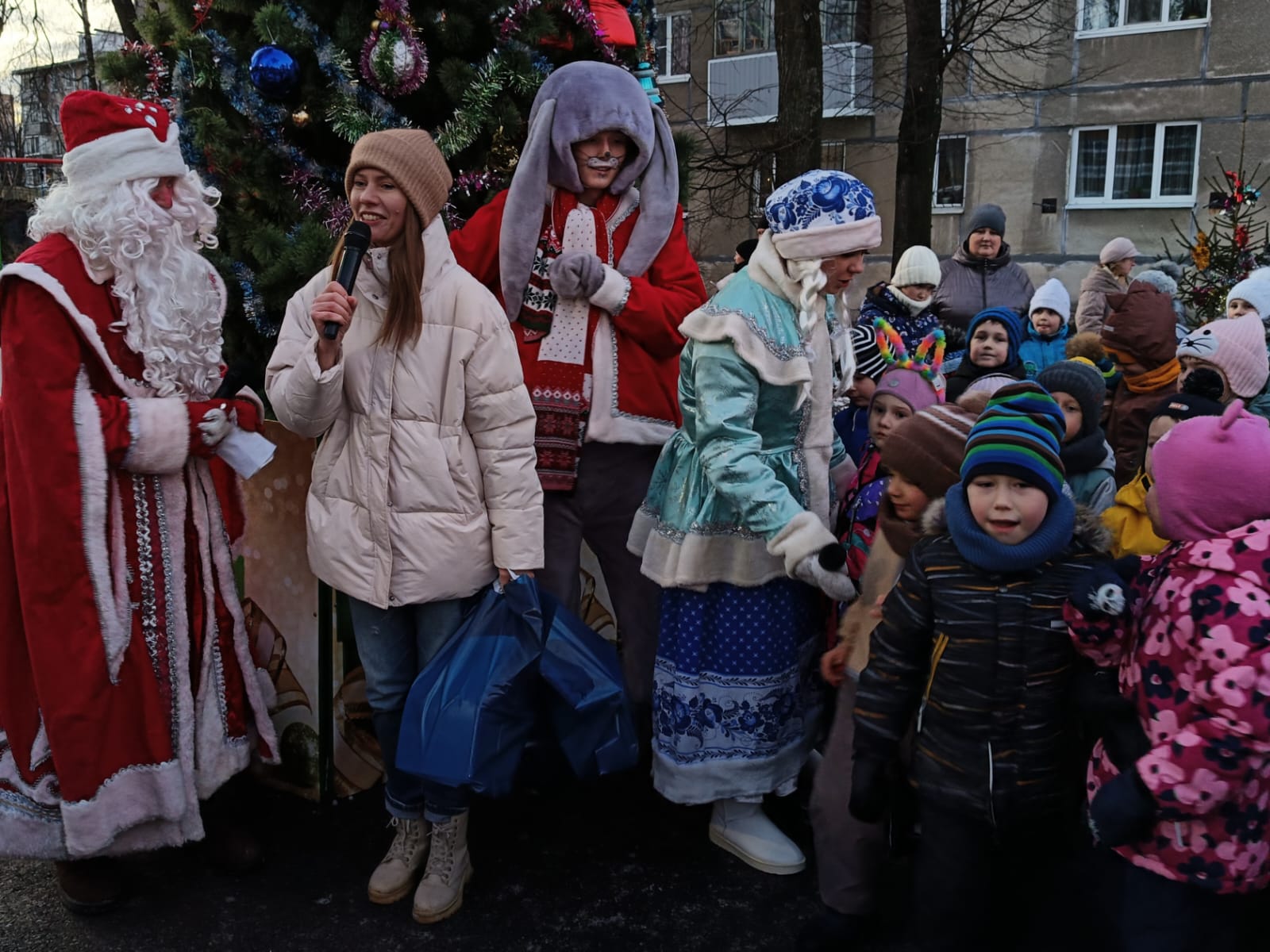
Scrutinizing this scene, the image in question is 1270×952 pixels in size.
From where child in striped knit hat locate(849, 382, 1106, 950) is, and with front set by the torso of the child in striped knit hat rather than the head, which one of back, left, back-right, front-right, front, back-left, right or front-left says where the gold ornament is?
back-right

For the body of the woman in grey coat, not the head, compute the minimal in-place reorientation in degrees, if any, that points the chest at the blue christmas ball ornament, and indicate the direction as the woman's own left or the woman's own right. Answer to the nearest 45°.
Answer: approximately 45° to the woman's own right

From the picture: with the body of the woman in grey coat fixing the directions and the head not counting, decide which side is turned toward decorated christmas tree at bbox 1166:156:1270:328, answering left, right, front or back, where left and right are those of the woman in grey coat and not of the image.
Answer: left

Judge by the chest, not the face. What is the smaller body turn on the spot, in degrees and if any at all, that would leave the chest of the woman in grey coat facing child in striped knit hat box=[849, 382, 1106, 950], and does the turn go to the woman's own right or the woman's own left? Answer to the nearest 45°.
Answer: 0° — they already face them

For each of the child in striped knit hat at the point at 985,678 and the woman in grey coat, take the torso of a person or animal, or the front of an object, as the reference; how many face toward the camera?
2

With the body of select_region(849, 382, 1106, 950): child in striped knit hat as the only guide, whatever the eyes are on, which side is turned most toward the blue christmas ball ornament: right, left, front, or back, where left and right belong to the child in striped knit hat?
right

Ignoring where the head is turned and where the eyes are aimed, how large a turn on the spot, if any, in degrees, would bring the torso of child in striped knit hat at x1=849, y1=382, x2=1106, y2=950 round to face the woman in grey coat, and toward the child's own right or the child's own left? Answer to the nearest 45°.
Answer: approximately 180°

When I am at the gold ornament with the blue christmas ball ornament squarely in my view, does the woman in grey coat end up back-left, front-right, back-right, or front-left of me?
back-right

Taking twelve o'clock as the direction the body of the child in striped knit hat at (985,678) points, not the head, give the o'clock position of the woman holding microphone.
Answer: The woman holding microphone is roughly at 3 o'clock from the child in striped knit hat.

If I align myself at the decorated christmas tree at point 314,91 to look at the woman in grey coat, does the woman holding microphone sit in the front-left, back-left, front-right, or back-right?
back-right

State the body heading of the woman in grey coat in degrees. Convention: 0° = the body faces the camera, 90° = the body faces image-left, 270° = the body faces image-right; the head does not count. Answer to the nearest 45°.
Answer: approximately 0°

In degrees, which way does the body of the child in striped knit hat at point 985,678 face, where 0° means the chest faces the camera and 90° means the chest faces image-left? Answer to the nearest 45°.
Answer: approximately 0°
